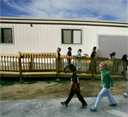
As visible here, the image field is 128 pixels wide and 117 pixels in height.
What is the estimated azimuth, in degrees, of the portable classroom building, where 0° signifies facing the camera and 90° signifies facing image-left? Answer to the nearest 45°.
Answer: approximately 0°
